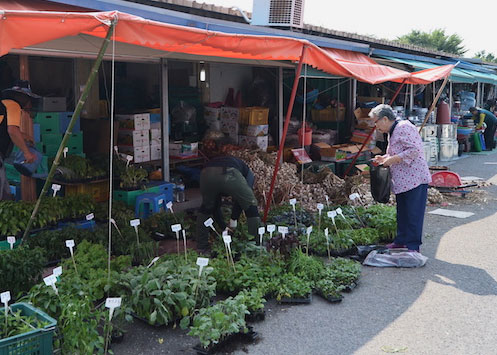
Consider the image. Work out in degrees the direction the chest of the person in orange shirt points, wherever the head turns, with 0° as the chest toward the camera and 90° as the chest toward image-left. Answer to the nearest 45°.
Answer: approximately 270°

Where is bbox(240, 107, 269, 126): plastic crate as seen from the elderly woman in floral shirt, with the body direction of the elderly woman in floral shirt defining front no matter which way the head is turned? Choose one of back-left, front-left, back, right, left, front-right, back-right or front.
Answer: front-right

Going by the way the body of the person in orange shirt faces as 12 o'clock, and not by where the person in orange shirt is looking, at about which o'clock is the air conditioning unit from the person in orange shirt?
The air conditioning unit is roughly at 11 o'clock from the person in orange shirt.

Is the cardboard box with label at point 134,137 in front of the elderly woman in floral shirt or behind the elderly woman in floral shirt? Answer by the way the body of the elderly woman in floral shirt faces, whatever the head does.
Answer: in front

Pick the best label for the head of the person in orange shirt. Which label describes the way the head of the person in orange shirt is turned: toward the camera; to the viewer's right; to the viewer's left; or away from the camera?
to the viewer's right

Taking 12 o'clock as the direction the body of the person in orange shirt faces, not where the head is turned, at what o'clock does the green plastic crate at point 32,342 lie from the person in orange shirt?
The green plastic crate is roughly at 3 o'clock from the person in orange shirt.

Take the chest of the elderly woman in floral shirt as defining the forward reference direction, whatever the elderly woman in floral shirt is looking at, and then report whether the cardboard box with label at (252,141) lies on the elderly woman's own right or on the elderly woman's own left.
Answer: on the elderly woman's own right

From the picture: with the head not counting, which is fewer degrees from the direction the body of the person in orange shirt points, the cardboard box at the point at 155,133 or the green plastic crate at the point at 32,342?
the cardboard box

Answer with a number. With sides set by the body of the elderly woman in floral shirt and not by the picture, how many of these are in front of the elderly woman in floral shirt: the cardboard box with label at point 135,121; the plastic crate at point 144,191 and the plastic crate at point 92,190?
3

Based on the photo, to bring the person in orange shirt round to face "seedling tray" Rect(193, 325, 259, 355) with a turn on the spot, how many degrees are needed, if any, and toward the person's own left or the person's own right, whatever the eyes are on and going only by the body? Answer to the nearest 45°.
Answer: approximately 45° to the person's own right

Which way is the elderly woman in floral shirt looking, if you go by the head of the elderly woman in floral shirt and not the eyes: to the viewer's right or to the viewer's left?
to the viewer's left

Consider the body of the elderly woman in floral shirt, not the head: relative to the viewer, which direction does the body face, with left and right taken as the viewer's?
facing to the left of the viewer

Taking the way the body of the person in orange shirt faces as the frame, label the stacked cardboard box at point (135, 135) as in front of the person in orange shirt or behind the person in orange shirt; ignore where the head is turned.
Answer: in front

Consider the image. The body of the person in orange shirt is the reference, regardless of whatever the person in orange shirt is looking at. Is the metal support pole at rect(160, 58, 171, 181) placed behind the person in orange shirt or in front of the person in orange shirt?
in front

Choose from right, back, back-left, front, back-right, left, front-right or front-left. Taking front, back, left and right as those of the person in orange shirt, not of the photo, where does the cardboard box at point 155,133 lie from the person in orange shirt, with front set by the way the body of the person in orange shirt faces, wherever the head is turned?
front-left

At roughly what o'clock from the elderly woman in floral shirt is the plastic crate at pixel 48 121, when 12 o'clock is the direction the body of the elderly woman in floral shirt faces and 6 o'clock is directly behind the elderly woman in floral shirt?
The plastic crate is roughly at 12 o'clock from the elderly woman in floral shirt.
